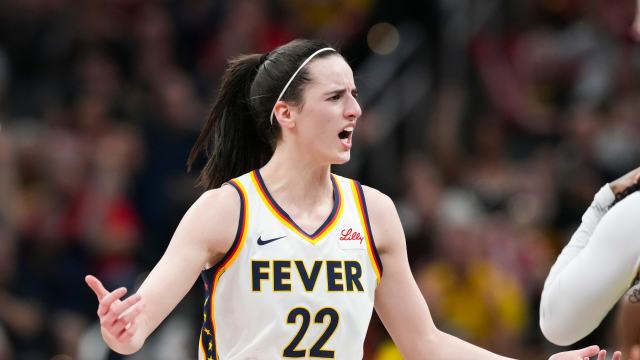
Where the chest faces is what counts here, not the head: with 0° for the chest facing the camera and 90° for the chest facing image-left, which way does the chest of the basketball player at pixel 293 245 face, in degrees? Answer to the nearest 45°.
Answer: approximately 315°

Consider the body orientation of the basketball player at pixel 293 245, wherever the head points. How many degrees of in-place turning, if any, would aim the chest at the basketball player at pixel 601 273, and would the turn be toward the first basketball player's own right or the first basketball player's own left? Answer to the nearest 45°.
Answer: approximately 45° to the first basketball player's own left
